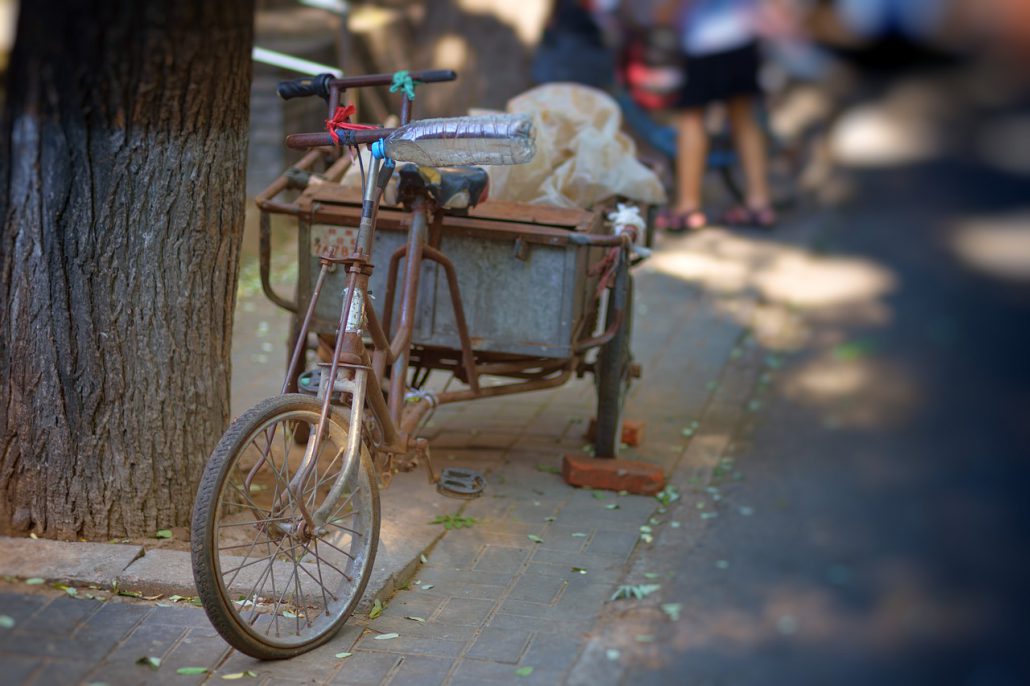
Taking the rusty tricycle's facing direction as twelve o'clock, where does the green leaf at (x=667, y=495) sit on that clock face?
The green leaf is roughly at 7 o'clock from the rusty tricycle.

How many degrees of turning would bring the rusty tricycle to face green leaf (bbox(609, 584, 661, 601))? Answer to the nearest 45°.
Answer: approximately 90° to its left

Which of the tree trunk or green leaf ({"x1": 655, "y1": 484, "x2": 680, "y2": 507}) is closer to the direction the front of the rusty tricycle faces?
the tree trunk

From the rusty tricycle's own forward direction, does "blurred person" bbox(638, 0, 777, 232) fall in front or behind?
behind

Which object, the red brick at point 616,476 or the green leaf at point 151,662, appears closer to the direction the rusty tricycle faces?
the green leaf

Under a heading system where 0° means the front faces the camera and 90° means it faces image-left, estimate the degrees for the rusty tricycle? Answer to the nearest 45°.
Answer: approximately 45°

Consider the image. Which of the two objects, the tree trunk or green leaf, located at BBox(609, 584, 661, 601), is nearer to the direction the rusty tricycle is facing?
the tree trunk

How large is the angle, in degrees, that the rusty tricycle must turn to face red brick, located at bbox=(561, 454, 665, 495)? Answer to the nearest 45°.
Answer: approximately 180°
